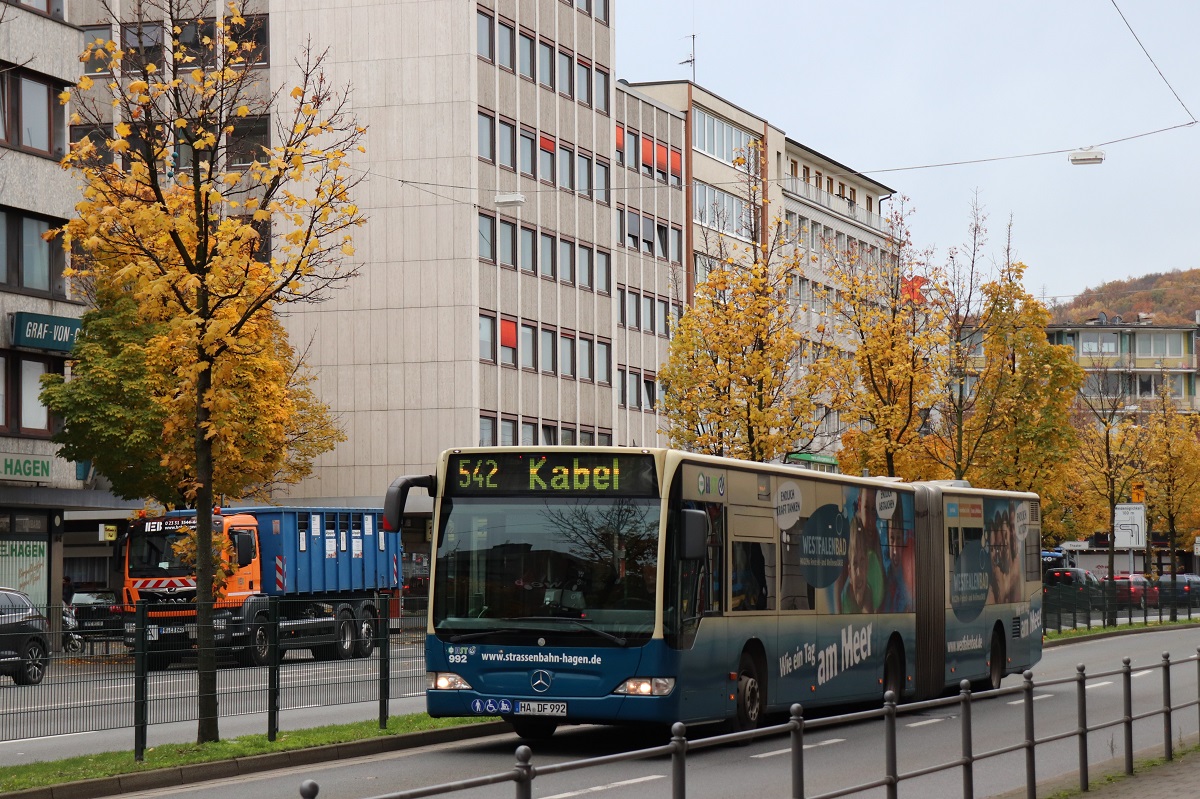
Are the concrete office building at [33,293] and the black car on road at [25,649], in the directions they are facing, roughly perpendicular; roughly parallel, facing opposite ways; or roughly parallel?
roughly perpendicular

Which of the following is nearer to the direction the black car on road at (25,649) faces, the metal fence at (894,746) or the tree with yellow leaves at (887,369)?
the metal fence

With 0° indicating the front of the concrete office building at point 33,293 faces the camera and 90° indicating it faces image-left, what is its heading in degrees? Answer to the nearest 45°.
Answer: approximately 315°
